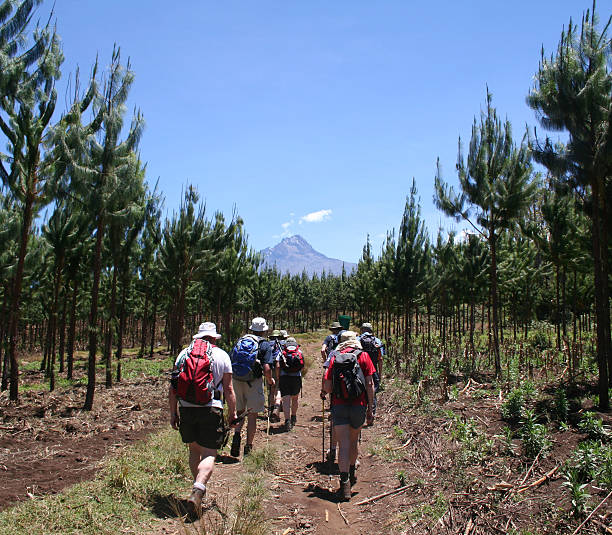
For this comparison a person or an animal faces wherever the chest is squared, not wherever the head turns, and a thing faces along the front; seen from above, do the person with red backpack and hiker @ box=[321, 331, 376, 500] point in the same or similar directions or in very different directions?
same or similar directions

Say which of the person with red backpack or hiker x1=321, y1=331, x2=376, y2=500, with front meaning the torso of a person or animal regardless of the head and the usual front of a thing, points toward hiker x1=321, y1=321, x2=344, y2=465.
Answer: hiker x1=321, y1=331, x2=376, y2=500

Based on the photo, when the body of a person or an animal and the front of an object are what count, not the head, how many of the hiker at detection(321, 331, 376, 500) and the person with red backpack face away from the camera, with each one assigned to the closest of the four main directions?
2

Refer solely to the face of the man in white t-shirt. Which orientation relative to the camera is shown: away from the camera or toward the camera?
away from the camera

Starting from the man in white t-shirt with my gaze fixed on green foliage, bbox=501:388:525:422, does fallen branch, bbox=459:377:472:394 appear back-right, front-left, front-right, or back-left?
front-left

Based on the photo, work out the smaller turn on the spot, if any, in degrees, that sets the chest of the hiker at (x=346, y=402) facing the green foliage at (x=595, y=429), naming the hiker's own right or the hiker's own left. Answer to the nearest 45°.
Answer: approximately 90° to the hiker's own right

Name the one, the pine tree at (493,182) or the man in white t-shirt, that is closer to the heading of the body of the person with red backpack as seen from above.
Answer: the pine tree

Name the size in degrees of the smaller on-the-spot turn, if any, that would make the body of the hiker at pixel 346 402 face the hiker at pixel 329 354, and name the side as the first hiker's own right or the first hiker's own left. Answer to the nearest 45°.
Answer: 0° — they already face them

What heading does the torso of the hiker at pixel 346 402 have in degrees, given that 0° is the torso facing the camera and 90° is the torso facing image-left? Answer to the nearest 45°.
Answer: approximately 180°

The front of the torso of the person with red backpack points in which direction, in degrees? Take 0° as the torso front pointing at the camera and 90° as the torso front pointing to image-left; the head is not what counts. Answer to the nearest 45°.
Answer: approximately 180°

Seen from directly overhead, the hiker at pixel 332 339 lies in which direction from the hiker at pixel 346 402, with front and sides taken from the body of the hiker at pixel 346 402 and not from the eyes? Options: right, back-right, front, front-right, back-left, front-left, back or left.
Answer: front

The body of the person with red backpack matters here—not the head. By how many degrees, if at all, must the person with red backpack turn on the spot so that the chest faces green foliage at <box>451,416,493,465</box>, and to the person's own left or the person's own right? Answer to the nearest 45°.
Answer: approximately 135° to the person's own right
